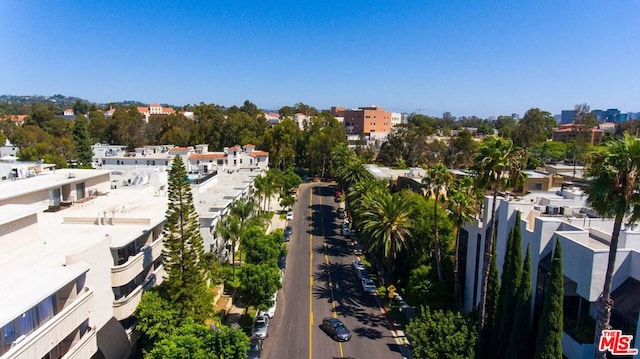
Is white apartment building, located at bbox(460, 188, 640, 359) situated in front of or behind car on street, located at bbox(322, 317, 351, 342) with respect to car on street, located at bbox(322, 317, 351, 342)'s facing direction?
in front

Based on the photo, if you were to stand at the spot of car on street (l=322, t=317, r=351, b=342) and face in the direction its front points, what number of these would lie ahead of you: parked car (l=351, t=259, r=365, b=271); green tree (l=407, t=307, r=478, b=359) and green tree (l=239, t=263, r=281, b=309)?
1

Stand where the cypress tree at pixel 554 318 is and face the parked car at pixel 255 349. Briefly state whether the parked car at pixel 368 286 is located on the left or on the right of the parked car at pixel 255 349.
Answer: right

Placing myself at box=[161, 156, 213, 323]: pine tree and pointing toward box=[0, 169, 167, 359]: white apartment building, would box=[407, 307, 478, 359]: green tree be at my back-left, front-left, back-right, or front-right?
back-left

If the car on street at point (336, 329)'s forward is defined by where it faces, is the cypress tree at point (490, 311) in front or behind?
in front
